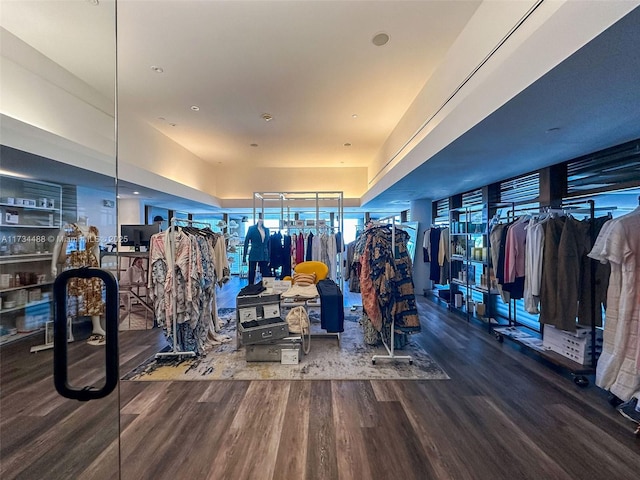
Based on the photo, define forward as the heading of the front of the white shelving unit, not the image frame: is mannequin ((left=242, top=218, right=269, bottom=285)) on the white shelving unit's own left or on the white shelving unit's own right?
on the white shelving unit's own left

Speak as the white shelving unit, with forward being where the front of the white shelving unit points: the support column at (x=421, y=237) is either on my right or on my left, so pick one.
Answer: on my left

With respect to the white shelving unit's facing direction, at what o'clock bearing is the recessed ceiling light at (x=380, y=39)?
The recessed ceiling light is roughly at 11 o'clock from the white shelving unit.

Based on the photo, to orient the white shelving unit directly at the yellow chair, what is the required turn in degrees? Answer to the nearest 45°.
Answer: approximately 45° to its left

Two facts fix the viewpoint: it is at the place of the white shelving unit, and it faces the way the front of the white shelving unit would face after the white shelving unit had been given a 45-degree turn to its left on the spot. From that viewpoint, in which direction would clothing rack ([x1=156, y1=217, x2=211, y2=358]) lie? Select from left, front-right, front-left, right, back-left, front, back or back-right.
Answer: front-left

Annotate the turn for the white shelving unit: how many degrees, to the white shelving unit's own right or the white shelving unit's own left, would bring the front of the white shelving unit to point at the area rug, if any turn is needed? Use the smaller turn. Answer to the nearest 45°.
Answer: approximately 45° to the white shelving unit's own left
